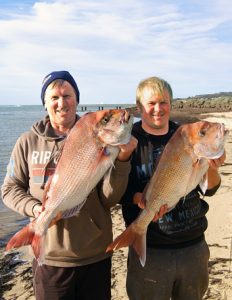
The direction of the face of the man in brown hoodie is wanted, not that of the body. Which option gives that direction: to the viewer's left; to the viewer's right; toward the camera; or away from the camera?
toward the camera

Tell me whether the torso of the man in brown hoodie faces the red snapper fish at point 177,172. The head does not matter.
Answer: no

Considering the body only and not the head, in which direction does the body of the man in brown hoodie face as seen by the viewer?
toward the camera
